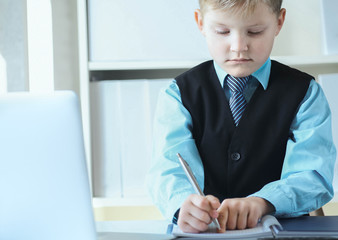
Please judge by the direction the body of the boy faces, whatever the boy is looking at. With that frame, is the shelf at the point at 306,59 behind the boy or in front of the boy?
behind

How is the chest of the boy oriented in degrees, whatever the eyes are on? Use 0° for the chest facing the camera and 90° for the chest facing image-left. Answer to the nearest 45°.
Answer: approximately 0°
